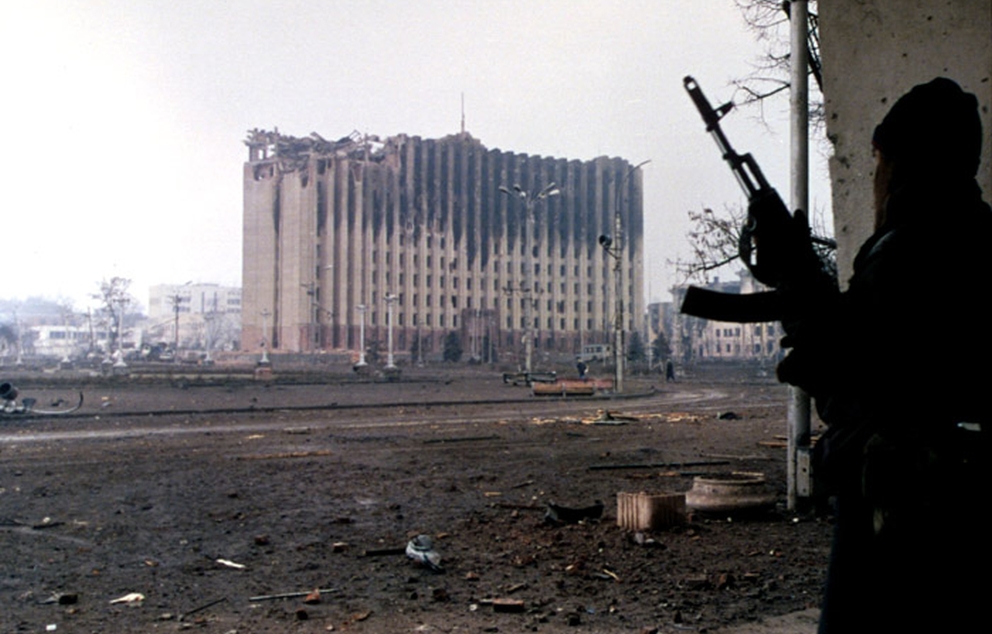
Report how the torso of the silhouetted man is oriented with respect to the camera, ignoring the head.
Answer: to the viewer's left

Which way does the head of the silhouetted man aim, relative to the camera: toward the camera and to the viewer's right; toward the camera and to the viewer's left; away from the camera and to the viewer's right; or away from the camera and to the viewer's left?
away from the camera and to the viewer's left
